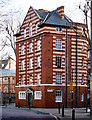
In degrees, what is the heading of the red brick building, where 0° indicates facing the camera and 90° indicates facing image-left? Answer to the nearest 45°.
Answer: approximately 45°
